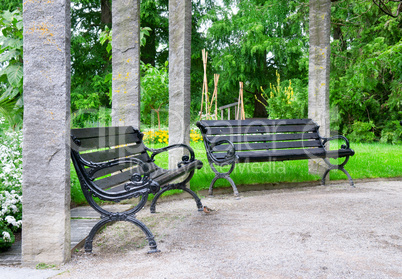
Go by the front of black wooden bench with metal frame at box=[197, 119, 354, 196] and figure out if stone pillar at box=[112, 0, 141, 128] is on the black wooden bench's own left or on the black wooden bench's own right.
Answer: on the black wooden bench's own right

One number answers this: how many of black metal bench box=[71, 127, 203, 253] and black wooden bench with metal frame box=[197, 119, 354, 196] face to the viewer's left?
0

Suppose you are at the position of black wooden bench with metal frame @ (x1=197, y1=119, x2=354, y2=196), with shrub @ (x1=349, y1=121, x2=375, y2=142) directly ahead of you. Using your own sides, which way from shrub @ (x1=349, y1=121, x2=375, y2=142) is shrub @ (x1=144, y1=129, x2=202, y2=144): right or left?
left

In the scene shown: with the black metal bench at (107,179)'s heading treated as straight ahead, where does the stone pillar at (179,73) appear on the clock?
The stone pillar is roughly at 8 o'clock from the black metal bench.

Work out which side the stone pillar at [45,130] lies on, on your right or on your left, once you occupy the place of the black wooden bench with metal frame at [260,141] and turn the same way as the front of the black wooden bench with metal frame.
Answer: on your right

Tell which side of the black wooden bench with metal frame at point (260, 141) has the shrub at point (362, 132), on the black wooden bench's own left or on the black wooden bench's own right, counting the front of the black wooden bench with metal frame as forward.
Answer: on the black wooden bench's own left

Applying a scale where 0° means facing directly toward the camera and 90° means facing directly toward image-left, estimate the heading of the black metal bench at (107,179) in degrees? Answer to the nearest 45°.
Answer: approximately 315°

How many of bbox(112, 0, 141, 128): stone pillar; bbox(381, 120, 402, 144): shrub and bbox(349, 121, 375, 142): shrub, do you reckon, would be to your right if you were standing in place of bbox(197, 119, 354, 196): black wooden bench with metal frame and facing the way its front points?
1

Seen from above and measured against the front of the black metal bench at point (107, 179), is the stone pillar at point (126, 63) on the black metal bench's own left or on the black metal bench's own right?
on the black metal bench's own left

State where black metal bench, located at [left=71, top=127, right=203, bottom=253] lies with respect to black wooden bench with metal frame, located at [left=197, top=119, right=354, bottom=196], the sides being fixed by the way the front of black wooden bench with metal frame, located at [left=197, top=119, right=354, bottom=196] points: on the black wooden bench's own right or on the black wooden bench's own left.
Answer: on the black wooden bench's own right

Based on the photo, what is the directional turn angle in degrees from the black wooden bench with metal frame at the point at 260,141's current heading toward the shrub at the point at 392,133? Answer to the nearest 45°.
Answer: approximately 90° to its left

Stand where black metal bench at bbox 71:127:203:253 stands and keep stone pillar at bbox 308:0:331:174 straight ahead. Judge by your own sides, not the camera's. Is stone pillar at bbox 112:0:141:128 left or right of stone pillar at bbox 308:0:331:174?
left
